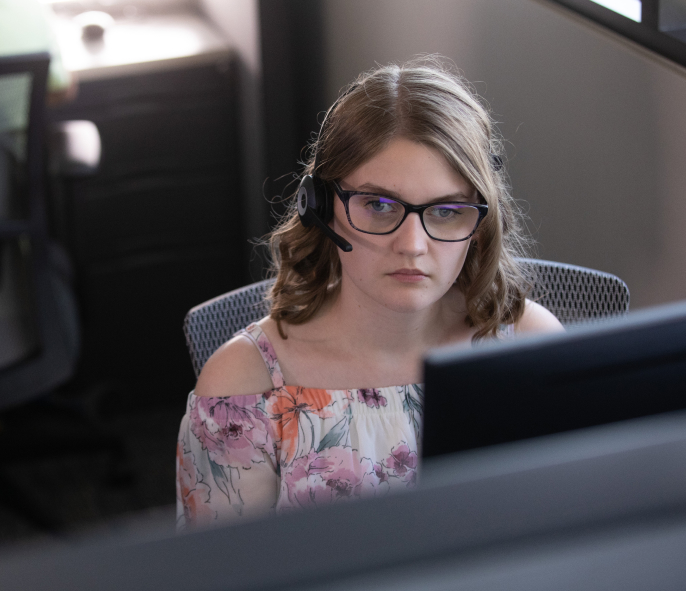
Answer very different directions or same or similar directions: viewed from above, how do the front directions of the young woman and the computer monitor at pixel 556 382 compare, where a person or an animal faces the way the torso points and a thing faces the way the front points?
very different directions

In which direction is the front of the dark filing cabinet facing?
toward the camera

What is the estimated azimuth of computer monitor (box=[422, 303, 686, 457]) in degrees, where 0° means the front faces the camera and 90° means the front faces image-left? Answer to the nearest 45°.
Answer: approximately 135°

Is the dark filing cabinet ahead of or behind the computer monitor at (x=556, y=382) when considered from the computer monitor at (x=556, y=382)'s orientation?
ahead

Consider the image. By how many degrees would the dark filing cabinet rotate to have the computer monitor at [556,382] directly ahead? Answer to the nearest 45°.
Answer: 0° — it already faces it

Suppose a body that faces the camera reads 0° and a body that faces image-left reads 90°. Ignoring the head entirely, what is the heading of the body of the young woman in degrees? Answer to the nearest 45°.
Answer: approximately 315°

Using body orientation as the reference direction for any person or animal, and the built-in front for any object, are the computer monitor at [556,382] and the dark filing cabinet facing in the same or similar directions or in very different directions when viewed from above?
very different directions

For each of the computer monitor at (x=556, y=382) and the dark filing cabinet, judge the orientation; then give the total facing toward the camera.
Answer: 1
